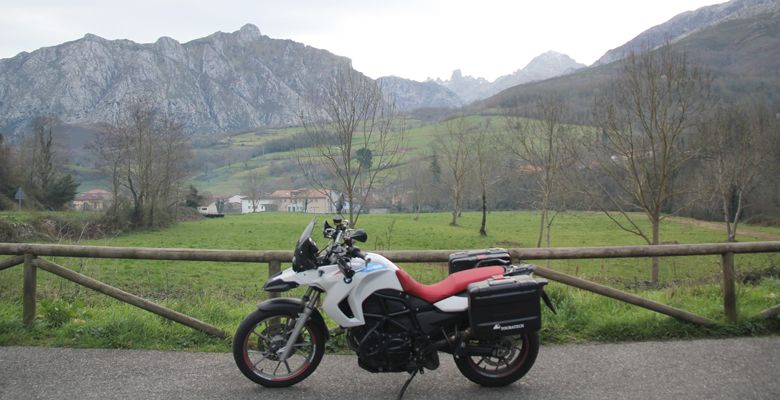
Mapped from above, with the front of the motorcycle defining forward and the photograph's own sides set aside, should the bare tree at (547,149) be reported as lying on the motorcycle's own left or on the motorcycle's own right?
on the motorcycle's own right

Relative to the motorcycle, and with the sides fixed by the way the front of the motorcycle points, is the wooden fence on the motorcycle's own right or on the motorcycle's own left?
on the motorcycle's own right

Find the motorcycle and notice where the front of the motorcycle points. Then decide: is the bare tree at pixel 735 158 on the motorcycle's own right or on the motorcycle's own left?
on the motorcycle's own right

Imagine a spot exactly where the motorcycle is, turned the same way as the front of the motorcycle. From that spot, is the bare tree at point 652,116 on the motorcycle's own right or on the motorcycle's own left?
on the motorcycle's own right

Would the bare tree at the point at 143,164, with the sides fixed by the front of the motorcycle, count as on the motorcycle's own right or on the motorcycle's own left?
on the motorcycle's own right

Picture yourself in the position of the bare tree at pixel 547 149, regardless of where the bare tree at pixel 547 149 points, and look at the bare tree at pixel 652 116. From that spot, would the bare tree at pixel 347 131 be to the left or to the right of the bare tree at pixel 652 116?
right

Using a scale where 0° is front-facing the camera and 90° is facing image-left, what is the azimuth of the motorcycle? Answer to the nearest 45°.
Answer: approximately 90°

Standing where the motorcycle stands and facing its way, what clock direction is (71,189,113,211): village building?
The village building is roughly at 2 o'clock from the motorcycle.

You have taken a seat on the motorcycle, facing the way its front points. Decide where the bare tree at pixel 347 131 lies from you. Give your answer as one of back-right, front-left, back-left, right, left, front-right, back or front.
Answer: right

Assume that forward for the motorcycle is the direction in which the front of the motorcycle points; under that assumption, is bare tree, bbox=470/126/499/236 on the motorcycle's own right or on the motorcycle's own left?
on the motorcycle's own right

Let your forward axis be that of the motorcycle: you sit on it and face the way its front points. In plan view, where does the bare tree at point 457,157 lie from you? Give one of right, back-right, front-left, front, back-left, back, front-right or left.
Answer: right
